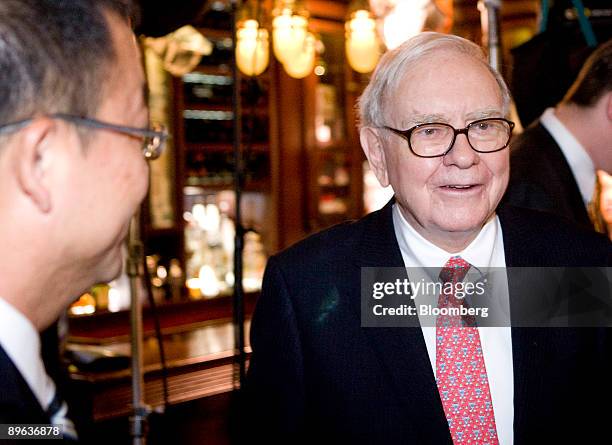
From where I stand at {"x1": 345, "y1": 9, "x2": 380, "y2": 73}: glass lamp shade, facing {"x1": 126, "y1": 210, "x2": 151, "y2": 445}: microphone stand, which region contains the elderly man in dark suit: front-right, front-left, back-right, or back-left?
front-left

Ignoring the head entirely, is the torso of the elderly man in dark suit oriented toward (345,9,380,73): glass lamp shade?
no

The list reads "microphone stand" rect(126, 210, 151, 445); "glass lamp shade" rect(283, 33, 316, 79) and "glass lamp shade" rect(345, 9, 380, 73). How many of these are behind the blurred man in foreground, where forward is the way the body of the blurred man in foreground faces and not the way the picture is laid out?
0

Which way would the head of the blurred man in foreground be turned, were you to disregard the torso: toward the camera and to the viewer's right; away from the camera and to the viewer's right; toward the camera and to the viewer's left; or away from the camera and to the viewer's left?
away from the camera and to the viewer's right

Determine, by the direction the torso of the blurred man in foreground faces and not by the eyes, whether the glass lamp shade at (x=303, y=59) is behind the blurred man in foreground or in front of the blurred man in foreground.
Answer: in front

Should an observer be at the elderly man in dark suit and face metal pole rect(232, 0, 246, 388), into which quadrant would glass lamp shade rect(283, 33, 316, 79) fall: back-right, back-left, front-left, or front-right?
front-right

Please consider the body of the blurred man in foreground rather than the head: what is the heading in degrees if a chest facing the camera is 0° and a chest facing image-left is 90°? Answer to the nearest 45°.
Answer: approximately 225°

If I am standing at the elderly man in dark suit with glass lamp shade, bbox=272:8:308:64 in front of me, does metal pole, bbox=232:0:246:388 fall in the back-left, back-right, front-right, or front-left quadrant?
front-left

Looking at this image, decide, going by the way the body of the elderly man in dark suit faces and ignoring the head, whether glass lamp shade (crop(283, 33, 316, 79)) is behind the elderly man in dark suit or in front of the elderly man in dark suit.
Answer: behind

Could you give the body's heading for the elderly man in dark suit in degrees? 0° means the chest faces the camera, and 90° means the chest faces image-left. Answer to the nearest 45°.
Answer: approximately 315°

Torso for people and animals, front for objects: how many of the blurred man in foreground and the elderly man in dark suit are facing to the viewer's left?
0

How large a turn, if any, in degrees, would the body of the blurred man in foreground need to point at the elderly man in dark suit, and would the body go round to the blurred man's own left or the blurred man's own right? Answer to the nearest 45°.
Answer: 0° — they already face them
